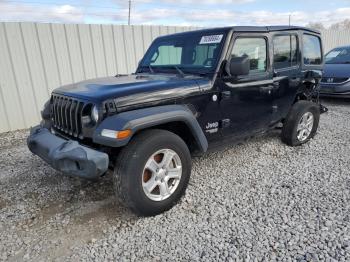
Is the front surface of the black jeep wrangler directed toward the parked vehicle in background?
no

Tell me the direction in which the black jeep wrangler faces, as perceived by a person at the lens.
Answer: facing the viewer and to the left of the viewer
